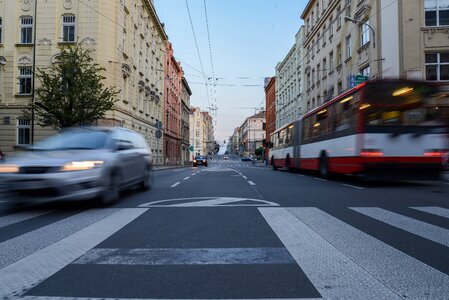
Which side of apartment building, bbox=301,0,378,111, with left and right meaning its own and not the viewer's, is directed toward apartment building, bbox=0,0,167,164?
front

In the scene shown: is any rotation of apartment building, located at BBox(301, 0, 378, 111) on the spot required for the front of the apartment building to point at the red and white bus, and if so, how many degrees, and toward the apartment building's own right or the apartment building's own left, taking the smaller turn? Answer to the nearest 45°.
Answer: approximately 45° to the apartment building's own left

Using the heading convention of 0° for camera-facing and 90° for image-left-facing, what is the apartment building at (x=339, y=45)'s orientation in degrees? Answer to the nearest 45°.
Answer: approximately 45°

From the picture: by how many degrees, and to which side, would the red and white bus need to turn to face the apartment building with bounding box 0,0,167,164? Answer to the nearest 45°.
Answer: approximately 45° to its left

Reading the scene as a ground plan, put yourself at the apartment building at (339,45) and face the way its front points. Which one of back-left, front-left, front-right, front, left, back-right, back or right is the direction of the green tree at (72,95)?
front

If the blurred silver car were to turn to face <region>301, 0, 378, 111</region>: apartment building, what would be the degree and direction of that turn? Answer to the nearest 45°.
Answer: approximately 180°

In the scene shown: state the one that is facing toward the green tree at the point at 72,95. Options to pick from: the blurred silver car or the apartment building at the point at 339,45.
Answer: the apartment building

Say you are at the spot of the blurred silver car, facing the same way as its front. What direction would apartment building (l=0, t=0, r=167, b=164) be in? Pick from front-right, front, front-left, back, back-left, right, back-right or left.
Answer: back-right

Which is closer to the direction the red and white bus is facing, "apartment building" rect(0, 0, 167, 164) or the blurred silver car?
the apartment building

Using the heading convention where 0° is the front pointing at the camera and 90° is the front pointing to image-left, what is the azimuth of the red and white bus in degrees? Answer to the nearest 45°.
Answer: approximately 135°

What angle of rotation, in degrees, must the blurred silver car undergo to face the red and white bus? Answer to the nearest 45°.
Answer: approximately 135° to its left

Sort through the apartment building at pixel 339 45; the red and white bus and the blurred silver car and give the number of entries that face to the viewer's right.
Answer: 0

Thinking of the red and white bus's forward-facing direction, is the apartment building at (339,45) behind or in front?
in front

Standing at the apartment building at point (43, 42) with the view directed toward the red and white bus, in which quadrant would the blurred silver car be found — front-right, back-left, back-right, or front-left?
front-right

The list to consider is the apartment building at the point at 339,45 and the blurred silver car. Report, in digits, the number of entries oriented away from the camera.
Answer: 0

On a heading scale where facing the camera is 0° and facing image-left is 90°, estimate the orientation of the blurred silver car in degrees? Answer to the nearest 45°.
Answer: approximately 45°
